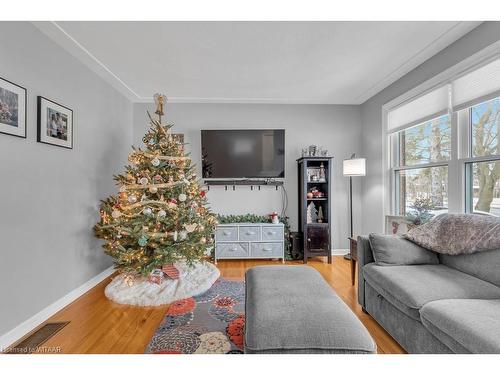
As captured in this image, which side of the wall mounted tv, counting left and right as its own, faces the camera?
front

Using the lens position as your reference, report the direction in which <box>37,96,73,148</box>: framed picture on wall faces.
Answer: facing the viewer and to the right of the viewer

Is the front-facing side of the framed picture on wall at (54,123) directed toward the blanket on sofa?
yes

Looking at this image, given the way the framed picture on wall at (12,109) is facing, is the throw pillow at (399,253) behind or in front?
in front

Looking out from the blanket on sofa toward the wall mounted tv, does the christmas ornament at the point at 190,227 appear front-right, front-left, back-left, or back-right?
front-left

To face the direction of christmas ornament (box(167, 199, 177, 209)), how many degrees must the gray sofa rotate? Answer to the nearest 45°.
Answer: approximately 45° to its right

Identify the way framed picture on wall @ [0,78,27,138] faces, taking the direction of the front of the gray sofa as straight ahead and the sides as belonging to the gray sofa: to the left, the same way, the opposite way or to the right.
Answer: the opposite way

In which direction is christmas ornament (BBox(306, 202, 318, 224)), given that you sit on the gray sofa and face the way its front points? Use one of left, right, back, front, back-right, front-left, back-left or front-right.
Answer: right

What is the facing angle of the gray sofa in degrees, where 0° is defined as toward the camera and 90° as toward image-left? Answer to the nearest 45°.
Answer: approximately 45°

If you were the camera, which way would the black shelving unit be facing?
facing the viewer

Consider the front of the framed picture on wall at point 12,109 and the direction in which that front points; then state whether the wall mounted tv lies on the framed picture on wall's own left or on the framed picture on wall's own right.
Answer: on the framed picture on wall's own left

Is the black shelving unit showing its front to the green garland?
no

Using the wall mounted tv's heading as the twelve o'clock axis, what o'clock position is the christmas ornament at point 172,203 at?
The christmas ornament is roughly at 1 o'clock from the wall mounted tv.

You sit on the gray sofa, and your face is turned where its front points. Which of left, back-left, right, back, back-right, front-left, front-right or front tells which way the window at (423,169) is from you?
back-right

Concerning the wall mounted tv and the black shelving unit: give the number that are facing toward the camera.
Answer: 2

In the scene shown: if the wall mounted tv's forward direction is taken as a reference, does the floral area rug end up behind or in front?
in front

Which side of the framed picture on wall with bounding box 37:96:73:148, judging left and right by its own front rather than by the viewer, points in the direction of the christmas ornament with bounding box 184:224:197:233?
front

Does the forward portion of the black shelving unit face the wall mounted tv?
no

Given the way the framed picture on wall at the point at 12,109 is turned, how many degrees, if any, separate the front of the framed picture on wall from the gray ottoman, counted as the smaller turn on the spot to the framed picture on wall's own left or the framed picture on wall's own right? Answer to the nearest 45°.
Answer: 0° — it already faces it

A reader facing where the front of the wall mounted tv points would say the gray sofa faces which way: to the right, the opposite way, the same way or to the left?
to the right

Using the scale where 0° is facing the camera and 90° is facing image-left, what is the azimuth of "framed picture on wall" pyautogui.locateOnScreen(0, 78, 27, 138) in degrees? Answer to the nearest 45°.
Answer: approximately 315°
